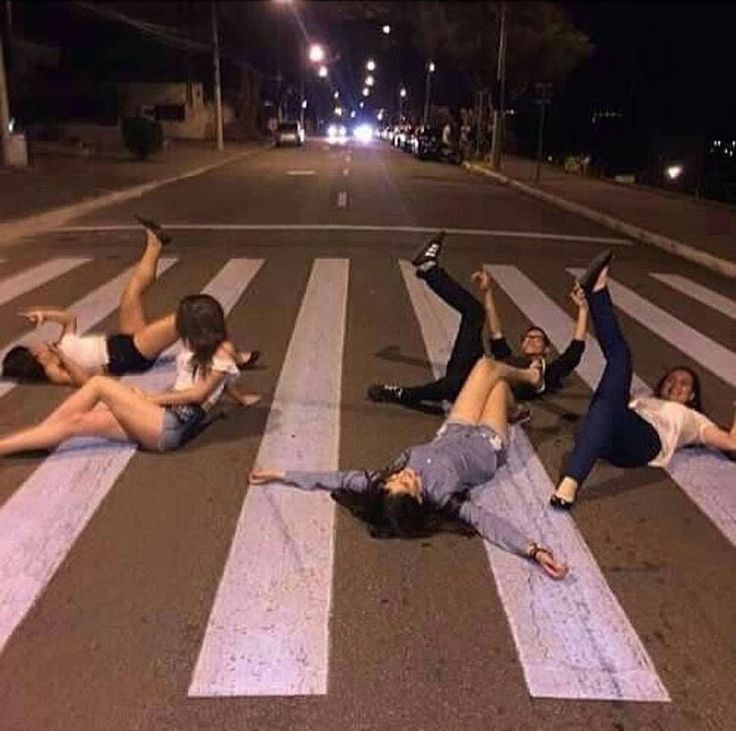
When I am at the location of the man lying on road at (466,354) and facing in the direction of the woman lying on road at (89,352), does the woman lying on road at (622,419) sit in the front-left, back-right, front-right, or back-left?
back-left

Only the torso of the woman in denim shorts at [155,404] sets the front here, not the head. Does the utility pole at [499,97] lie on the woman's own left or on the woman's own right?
on the woman's own right

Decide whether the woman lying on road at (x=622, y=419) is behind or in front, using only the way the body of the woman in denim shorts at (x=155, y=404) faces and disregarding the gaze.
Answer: behind

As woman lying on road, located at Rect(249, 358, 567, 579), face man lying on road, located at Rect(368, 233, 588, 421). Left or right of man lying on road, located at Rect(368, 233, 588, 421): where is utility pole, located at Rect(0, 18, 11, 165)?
left

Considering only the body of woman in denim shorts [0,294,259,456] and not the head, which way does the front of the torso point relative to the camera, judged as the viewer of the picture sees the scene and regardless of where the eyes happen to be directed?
to the viewer's left

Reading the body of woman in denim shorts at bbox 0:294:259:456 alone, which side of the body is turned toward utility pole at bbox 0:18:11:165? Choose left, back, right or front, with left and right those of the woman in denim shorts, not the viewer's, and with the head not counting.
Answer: right

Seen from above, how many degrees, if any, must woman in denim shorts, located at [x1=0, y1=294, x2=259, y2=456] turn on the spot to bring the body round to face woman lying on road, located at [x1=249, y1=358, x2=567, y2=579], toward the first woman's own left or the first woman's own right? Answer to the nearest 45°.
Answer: approximately 135° to the first woman's own left

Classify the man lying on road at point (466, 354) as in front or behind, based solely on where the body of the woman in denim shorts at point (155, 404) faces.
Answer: behind
